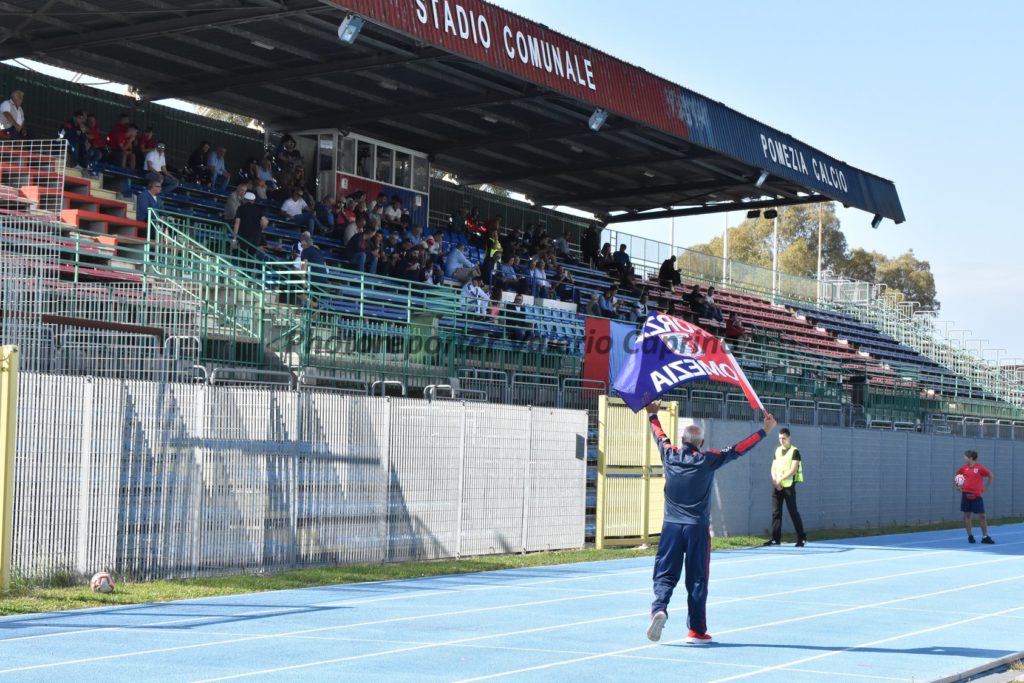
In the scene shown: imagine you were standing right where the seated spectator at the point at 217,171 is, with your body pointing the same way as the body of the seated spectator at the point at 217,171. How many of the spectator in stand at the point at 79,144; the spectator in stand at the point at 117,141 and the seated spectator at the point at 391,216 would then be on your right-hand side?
2

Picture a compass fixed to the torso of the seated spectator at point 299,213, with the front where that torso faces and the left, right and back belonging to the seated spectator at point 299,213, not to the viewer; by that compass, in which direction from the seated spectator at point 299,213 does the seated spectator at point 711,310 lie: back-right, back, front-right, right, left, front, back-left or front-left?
left

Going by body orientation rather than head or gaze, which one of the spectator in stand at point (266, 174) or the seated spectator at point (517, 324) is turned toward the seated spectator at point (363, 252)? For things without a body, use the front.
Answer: the spectator in stand

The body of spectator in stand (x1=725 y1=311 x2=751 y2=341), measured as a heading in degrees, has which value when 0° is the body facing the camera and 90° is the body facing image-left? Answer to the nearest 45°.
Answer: approximately 315°

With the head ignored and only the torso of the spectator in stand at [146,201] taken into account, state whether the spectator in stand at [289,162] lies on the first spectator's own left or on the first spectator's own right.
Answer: on the first spectator's own left

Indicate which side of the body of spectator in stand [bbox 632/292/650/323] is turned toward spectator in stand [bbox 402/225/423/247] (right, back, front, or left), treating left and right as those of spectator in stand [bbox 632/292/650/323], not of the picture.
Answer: right

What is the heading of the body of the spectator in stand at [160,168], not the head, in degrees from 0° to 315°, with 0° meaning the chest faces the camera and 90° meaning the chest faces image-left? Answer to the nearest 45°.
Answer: approximately 315°

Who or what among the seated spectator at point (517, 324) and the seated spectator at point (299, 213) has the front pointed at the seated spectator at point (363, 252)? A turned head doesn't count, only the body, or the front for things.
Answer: the seated spectator at point (299, 213)

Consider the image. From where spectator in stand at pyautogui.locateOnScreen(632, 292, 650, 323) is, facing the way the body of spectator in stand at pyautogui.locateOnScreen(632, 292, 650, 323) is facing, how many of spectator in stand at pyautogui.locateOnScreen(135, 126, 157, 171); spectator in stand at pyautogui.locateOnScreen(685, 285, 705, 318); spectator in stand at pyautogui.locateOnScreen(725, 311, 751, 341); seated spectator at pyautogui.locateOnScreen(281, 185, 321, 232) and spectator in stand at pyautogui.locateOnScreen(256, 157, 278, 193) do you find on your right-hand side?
3

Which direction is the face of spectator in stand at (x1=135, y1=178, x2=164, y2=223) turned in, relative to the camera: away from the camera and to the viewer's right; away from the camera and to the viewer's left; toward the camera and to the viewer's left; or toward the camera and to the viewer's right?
toward the camera and to the viewer's right

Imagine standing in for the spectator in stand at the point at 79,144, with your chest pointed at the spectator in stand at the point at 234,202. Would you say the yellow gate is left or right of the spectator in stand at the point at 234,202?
right

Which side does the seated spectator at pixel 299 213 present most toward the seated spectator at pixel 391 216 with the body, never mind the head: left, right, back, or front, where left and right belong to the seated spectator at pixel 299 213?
left

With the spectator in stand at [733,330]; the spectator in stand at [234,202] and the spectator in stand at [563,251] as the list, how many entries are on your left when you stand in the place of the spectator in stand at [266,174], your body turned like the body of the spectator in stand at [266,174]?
2

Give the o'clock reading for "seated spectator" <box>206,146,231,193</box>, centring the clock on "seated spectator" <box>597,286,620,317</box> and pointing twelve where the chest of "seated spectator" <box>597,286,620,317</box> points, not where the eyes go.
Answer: "seated spectator" <box>206,146,231,193</box> is roughly at 3 o'clock from "seated spectator" <box>597,286,620,317</box>.
